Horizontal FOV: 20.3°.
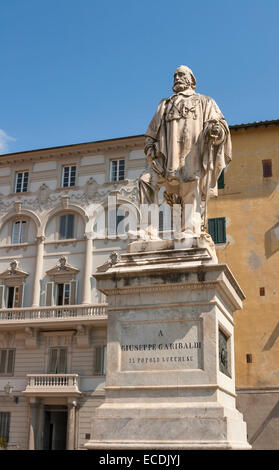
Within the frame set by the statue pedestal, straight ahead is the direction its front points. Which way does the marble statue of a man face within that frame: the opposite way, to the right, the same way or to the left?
the same way

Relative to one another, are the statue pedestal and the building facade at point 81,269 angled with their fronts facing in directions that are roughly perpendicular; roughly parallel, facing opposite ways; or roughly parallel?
roughly parallel

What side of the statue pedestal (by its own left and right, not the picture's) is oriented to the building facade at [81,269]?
back

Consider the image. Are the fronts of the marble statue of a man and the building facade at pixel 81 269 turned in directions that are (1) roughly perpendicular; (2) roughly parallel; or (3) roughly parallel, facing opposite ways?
roughly parallel

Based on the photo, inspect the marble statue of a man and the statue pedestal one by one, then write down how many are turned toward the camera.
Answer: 2

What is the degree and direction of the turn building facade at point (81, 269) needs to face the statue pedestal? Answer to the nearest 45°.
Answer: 0° — it already faces it

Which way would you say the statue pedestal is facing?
toward the camera

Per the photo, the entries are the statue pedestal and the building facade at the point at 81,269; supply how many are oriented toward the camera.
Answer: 2

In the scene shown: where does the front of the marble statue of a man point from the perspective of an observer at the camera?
facing the viewer

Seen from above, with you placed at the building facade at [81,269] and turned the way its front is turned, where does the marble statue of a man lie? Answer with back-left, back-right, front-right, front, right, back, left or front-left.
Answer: front

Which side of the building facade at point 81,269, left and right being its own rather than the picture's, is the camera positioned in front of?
front
